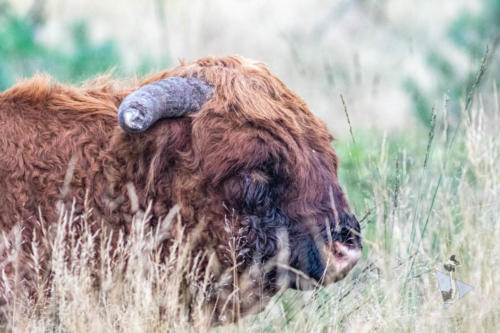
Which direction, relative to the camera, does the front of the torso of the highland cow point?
to the viewer's right
